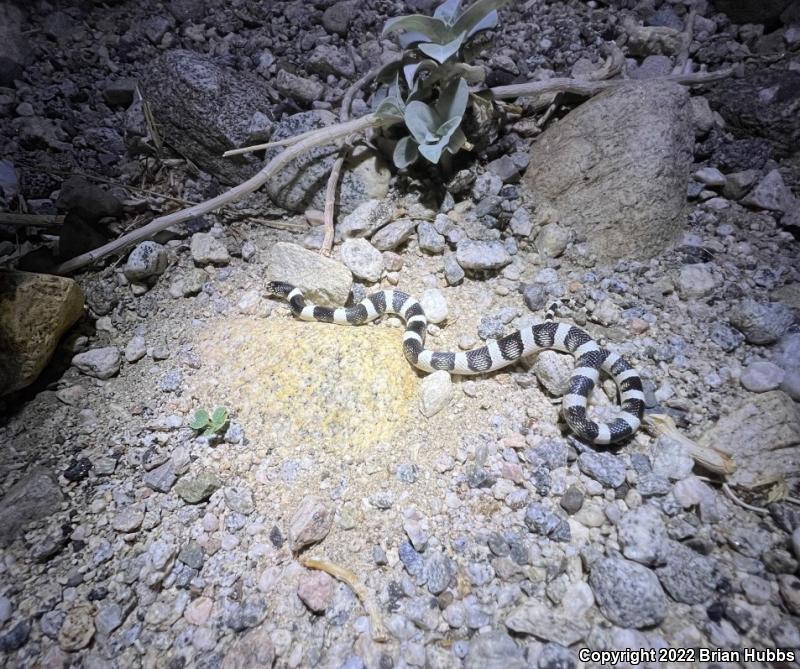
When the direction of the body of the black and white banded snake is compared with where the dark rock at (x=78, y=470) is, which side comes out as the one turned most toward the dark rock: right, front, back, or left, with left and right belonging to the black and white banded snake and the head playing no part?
front

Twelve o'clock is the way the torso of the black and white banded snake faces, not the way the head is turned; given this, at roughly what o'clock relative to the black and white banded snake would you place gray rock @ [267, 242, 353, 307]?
The gray rock is roughly at 1 o'clock from the black and white banded snake.

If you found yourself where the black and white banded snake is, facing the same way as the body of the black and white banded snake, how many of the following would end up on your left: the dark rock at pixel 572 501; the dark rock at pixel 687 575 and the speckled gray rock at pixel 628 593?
3

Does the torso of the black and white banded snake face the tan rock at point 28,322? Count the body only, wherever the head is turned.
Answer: yes

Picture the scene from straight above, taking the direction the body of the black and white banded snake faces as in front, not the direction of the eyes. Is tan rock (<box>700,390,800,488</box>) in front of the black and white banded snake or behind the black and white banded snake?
behind

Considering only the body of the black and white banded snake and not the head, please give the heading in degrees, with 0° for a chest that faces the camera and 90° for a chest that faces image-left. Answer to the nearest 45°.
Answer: approximately 90°

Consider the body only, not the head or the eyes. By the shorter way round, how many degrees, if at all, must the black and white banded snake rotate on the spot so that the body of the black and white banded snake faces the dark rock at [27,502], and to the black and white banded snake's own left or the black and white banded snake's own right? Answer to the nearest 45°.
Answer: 0° — it already faces it

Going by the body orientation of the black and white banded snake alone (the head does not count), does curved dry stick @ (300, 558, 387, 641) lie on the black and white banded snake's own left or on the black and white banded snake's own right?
on the black and white banded snake's own left

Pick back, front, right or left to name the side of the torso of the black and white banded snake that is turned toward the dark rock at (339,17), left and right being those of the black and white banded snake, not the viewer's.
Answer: right

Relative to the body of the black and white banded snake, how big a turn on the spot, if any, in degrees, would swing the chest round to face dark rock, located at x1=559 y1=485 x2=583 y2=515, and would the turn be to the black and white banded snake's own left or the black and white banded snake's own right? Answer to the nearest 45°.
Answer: approximately 90° to the black and white banded snake's own left

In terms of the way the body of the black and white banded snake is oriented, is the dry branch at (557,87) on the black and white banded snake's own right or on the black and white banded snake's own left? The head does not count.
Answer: on the black and white banded snake's own right

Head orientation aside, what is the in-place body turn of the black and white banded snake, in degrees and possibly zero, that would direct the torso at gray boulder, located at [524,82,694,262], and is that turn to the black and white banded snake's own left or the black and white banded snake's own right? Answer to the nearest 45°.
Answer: approximately 135° to the black and white banded snake's own right

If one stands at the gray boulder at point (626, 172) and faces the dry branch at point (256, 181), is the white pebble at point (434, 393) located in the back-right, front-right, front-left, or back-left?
front-left

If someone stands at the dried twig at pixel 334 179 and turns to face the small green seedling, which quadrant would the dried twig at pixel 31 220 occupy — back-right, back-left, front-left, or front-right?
front-right

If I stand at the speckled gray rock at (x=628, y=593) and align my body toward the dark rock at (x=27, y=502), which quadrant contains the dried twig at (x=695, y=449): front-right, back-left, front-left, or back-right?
back-right

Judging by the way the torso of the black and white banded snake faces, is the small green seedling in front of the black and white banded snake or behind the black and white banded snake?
in front

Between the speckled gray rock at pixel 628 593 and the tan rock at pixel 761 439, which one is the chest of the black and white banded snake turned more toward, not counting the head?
the speckled gray rock
